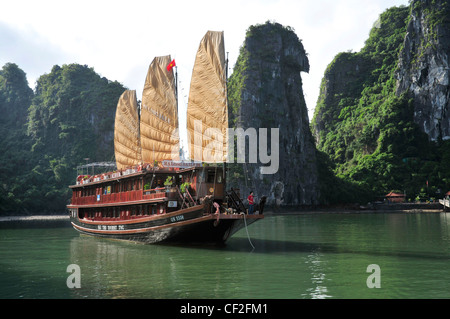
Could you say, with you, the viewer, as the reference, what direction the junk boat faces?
facing the viewer and to the right of the viewer
